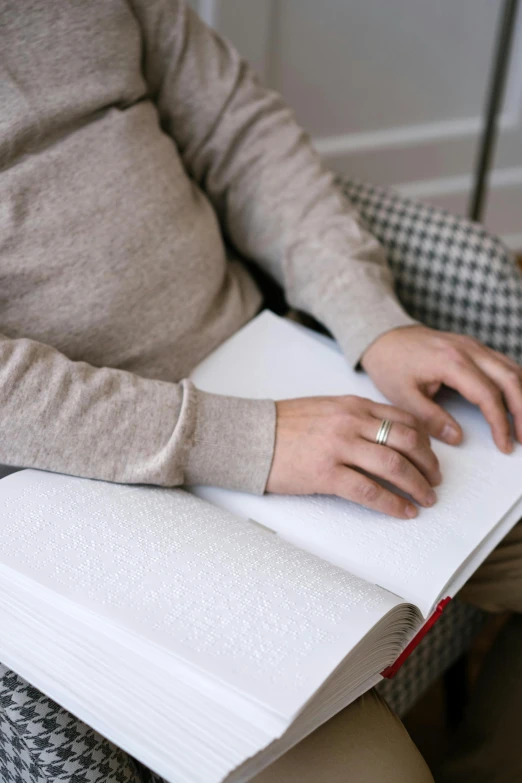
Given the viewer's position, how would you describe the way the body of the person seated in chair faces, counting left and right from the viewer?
facing the viewer and to the right of the viewer
